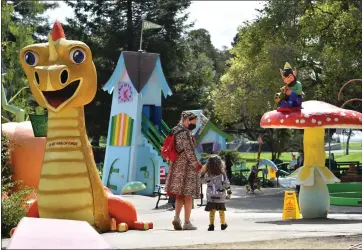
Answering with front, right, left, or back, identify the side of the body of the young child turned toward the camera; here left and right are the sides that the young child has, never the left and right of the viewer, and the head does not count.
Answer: back

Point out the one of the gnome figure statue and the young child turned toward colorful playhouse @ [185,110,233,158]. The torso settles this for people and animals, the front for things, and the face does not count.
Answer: the young child

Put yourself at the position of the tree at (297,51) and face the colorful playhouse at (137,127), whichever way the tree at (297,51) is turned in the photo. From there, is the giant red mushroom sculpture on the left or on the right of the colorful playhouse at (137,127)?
left

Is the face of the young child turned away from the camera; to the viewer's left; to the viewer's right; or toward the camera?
away from the camera

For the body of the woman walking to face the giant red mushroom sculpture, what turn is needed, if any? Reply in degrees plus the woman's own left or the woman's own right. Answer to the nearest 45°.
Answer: approximately 45° to the woman's own left

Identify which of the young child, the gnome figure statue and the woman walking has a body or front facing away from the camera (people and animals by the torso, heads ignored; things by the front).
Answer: the young child

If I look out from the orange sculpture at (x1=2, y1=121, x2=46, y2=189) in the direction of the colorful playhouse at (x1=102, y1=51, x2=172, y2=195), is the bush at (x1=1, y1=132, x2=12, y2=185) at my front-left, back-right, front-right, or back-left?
back-left

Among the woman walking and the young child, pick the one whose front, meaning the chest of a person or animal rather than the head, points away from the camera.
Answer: the young child
